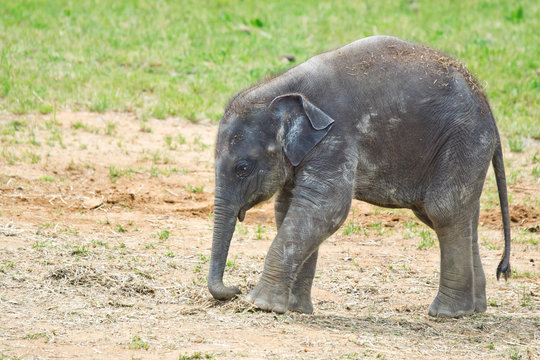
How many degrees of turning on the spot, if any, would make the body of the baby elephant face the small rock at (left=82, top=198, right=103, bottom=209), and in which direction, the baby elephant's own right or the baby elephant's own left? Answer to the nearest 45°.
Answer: approximately 45° to the baby elephant's own right

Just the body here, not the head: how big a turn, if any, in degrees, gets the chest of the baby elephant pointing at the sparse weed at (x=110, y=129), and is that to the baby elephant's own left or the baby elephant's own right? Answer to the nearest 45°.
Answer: approximately 45° to the baby elephant's own right

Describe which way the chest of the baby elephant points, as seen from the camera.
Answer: to the viewer's left

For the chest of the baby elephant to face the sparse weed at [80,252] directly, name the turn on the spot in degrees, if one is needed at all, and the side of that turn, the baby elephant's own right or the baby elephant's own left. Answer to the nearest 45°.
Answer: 0° — it already faces it

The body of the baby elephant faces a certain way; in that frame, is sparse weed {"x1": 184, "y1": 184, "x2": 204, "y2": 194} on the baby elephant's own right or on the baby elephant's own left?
on the baby elephant's own right

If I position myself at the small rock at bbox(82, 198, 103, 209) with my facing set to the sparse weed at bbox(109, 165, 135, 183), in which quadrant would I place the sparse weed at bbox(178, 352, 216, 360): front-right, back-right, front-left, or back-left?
back-right

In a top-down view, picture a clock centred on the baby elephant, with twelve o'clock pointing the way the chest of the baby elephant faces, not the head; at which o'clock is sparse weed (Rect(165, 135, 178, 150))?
The sparse weed is roughly at 2 o'clock from the baby elephant.

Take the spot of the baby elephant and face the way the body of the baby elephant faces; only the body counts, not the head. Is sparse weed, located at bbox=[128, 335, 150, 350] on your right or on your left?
on your left

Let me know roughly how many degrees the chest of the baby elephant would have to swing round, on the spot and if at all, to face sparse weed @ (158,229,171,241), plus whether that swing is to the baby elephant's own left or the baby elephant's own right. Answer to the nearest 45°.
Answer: approximately 45° to the baby elephant's own right
